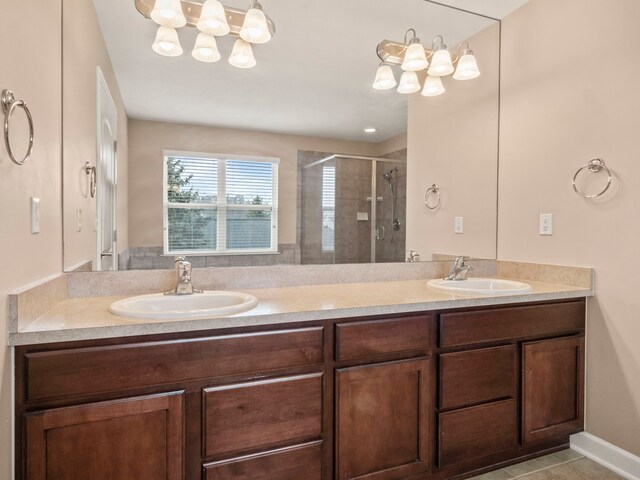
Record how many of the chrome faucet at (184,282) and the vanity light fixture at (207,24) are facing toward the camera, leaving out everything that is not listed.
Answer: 2

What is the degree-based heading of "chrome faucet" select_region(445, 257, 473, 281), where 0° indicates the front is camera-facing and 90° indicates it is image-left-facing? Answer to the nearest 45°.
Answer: approximately 315°

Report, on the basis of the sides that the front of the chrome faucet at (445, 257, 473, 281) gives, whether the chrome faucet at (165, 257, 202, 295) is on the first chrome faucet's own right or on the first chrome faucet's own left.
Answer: on the first chrome faucet's own right

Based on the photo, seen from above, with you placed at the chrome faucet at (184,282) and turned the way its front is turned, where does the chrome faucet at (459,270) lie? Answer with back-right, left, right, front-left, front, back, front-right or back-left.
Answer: left

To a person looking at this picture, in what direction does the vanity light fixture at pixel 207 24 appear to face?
facing the viewer

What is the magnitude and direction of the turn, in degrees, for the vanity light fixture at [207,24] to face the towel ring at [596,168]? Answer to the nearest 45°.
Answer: approximately 90° to its left

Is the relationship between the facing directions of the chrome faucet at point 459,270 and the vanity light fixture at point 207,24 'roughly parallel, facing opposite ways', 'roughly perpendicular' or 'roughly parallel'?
roughly parallel

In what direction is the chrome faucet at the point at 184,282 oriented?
toward the camera

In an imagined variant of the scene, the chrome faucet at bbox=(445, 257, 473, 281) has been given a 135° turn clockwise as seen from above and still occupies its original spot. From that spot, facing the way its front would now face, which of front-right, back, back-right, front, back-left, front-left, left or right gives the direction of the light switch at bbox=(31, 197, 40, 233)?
front-left
